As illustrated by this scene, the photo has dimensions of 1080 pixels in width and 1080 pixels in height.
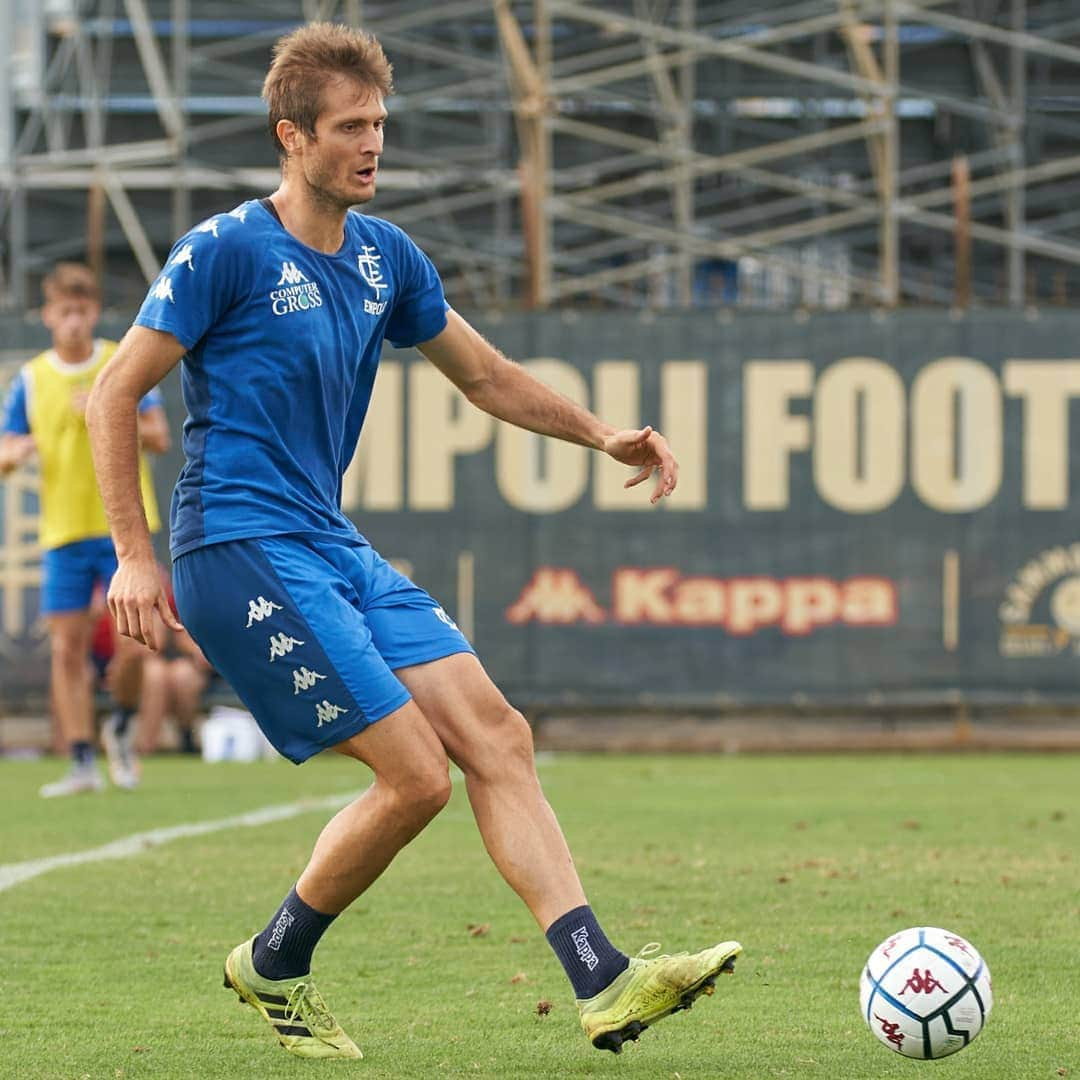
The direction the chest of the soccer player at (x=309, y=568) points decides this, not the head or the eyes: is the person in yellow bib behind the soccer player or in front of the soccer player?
behind

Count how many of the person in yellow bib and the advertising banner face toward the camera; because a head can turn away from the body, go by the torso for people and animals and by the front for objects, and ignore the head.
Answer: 2

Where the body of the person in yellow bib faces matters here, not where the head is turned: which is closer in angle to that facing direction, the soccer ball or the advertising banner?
the soccer ball

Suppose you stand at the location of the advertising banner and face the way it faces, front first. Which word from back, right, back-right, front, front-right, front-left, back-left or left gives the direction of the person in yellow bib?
front-right

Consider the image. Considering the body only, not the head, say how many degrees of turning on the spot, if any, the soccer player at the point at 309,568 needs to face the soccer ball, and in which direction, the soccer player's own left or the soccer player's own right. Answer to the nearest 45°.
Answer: approximately 45° to the soccer player's own left

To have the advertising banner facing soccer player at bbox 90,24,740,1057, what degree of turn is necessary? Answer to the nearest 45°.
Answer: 0° — it already faces them

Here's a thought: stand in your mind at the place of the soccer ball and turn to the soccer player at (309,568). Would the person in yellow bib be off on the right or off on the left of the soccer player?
right

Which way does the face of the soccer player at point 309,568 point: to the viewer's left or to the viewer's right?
to the viewer's right

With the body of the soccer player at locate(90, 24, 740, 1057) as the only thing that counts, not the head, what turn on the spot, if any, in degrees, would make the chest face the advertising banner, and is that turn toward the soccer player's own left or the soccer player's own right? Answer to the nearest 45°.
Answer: approximately 135° to the soccer player's own left

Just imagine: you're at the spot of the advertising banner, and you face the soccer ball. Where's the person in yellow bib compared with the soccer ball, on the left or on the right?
right

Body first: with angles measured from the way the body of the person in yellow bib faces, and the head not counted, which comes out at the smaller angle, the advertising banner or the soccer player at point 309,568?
the soccer player

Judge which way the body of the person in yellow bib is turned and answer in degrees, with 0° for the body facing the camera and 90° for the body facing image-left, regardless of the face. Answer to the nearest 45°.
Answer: approximately 0°

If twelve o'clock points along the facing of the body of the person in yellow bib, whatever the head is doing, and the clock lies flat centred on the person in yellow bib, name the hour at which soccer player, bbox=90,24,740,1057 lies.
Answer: The soccer player is roughly at 12 o'clock from the person in yellow bib.
